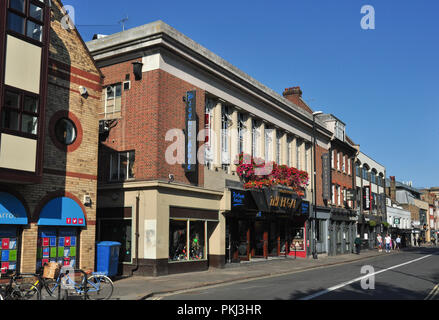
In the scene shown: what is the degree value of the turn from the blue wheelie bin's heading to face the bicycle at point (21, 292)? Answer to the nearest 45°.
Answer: approximately 45° to its right

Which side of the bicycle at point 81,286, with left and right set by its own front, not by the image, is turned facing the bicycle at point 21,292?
front

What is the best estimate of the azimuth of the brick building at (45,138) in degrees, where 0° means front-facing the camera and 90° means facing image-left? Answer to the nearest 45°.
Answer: approximately 315°

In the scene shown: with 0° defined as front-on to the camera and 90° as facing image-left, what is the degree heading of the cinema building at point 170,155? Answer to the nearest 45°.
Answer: approximately 315°

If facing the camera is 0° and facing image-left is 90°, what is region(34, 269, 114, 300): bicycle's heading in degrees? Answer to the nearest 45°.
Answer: approximately 90°

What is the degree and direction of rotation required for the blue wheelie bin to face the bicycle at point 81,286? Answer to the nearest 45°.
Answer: approximately 45° to its right

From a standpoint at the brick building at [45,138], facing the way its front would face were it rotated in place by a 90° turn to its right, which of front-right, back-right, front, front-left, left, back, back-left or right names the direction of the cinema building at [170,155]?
back

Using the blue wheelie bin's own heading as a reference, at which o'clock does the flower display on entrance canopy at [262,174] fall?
The flower display on entrance canopy is roughly at 9 o'clock from the blue wheelie bin.

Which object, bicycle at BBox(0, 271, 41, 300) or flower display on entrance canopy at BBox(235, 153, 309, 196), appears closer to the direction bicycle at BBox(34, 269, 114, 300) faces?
the bicycle
